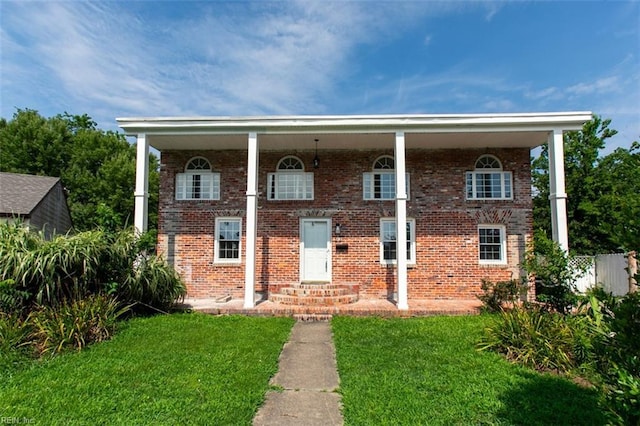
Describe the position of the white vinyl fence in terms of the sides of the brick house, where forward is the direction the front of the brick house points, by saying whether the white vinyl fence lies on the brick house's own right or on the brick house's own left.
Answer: on the brick house's own left

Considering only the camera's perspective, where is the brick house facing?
facing the viewer

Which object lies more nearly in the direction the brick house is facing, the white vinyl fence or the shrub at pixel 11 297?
the shrub

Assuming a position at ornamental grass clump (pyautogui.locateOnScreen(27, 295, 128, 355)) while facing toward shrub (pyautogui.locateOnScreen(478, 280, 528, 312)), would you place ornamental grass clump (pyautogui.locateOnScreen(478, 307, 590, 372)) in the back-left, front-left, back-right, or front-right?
front-right

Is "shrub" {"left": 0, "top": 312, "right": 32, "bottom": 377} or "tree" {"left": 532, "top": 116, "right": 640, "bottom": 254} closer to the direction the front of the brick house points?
the shrub

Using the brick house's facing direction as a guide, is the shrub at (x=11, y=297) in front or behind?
in front

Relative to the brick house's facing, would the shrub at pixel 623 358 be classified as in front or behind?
in front

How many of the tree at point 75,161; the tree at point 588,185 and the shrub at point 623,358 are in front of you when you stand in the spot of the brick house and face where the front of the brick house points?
1

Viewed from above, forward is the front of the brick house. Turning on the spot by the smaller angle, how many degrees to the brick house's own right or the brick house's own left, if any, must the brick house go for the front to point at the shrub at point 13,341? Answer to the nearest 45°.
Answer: approximately 45° to the brick house's own right

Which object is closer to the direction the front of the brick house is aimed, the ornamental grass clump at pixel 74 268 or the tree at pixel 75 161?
the ornamental grass clump

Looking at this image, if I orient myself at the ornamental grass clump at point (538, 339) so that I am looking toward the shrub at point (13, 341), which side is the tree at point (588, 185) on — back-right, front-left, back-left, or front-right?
back-right

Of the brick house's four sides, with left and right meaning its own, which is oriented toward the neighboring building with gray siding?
right
